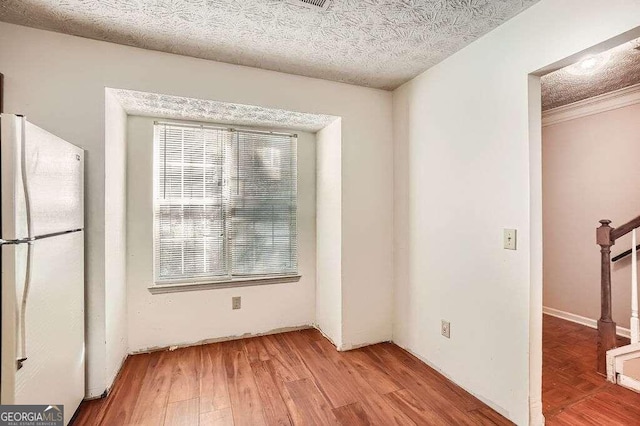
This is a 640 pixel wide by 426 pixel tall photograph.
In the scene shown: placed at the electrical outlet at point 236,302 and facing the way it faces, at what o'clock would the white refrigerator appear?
The white refrigerator is roughly at 1 o'clock from the electrical outlet.

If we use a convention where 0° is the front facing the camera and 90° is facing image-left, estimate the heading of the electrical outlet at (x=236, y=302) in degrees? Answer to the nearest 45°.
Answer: approximately 0°
